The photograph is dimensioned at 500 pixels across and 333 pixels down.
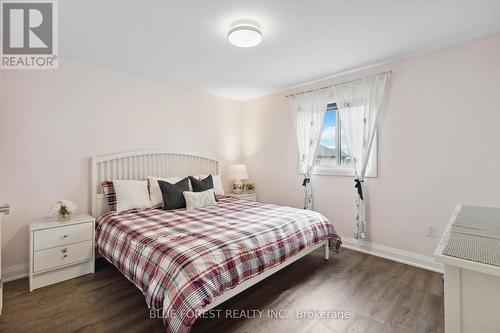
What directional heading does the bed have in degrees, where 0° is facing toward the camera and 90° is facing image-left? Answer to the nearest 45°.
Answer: approximately 315°

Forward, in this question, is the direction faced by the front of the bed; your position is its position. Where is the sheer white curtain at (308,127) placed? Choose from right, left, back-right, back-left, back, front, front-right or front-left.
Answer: left

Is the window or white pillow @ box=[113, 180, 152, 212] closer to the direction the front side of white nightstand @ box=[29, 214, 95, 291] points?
the window

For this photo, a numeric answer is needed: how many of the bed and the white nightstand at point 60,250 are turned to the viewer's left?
0

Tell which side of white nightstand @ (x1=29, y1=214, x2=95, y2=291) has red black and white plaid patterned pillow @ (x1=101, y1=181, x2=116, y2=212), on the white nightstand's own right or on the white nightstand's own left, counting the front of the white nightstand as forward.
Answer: on the white nightstand's own left

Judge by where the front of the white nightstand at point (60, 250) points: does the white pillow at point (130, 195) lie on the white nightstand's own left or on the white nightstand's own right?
on the white nightstand's own left

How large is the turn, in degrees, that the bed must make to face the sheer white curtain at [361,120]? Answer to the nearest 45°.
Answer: approximately 45° to its left

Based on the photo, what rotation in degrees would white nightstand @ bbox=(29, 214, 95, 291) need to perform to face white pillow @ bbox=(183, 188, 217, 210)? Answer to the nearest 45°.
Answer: approximately 45° to its left

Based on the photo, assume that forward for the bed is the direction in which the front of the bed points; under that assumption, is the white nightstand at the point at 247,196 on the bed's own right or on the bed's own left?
on the bed's own left
